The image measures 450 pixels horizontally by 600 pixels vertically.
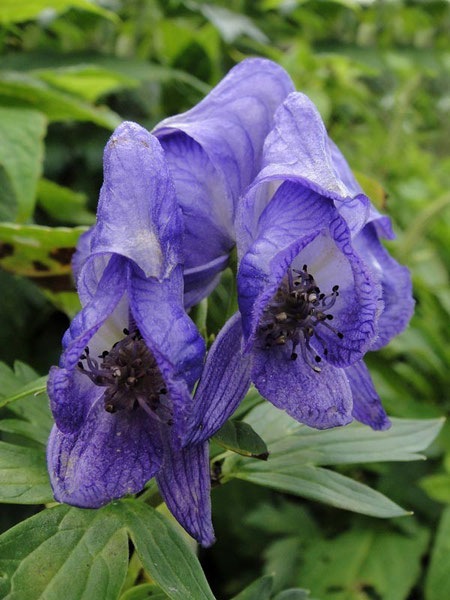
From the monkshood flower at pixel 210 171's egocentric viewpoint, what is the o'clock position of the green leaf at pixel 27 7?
The green leaf is roughly at 2 o'clock from the monkshood flower.

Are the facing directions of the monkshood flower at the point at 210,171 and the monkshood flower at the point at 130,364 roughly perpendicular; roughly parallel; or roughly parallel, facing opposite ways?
roughly perpendicular

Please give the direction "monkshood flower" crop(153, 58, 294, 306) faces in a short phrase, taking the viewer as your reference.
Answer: facing to the left of the viewer

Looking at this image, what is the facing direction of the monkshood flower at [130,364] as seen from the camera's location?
facing the viewer

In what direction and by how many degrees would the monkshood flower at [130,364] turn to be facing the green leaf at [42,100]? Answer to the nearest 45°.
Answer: approximately 180°
